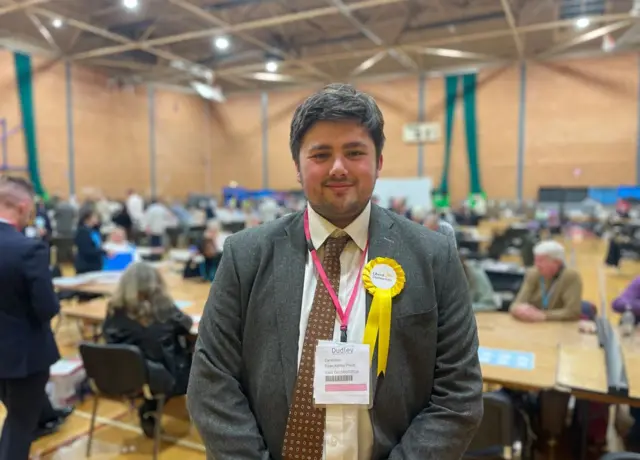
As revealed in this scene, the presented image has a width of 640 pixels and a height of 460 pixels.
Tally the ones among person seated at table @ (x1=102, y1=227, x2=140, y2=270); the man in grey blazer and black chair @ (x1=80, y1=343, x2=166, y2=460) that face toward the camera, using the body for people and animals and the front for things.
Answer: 2

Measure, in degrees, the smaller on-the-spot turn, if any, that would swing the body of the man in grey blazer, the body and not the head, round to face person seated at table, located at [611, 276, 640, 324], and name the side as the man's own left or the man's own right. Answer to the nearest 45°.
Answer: approximately 135° to the man's own left

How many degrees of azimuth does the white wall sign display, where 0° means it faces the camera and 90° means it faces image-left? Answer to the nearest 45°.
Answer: approximately 0°

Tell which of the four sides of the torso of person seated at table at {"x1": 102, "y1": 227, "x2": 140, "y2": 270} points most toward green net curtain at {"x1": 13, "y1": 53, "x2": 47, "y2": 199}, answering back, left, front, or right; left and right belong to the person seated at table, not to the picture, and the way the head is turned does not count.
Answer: back

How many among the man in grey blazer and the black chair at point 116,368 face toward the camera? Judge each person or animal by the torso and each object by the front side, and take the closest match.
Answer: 1

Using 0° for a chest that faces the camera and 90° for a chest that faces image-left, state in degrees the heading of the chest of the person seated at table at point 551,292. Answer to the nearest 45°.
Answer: approximately 45°

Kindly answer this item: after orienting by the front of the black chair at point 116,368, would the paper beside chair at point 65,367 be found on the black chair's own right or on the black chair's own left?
on the black chair's own left

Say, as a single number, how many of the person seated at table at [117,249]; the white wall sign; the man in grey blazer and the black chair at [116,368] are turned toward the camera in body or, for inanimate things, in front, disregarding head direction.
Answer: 3

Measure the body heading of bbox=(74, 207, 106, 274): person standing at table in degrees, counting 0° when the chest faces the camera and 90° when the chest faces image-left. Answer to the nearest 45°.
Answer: approximately 315°
